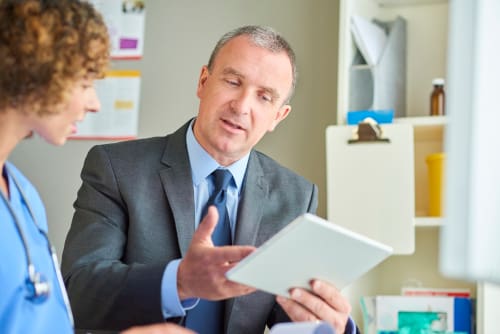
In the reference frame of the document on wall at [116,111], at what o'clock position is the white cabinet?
The white cabinet is roughly at 10 o'clock from the document on wall.

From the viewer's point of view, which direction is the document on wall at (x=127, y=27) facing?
toward the camera

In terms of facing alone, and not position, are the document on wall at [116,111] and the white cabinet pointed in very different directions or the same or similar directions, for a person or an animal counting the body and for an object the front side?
same or similar directions

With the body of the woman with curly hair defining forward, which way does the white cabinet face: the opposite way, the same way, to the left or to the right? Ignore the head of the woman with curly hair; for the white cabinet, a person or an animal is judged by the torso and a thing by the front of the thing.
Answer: to the right

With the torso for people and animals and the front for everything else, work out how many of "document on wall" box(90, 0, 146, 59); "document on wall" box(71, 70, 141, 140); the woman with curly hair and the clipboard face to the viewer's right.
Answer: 1

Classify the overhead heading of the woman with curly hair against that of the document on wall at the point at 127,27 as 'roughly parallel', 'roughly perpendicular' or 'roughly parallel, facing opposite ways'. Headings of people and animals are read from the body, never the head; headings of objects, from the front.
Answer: roughly perpendicular

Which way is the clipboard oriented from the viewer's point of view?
toward the camera

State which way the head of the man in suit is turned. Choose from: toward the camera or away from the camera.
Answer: toward the camera

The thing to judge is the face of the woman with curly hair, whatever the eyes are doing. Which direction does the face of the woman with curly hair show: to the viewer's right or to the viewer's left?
to the viewer's right

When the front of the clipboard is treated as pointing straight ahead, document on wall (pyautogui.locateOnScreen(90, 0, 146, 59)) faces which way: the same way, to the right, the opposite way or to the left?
the same way

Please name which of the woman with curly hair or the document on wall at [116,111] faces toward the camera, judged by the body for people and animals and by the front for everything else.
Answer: the document on wall

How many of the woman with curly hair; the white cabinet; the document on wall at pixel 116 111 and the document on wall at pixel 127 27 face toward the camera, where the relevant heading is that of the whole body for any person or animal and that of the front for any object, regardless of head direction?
3

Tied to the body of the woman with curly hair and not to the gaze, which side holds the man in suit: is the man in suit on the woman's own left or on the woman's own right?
on the woman's own left

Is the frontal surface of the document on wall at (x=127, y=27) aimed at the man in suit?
yes

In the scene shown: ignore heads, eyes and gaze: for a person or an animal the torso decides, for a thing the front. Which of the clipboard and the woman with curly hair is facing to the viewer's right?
the woman with curly hair

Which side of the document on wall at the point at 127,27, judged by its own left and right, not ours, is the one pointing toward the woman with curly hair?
front

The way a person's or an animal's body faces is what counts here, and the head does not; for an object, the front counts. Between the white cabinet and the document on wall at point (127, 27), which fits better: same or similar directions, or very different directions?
same or similar directions
